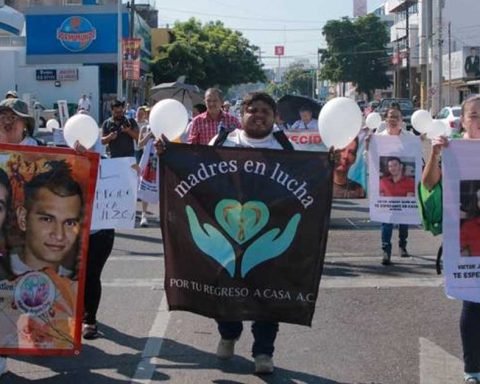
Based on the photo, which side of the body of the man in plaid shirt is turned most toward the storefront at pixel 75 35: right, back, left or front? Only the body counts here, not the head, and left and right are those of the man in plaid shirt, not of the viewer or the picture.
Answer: back

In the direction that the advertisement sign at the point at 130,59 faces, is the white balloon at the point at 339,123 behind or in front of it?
in front

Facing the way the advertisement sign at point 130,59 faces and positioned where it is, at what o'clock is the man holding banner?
The man holding banner is roughly at 12 o'clock from the advertisement sign.

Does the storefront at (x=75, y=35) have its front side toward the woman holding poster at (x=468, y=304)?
yes

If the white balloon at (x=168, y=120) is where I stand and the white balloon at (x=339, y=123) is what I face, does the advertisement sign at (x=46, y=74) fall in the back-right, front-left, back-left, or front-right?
back-left

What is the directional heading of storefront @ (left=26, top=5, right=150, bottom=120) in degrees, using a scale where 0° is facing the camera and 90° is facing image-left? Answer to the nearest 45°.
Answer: approximately 0°
